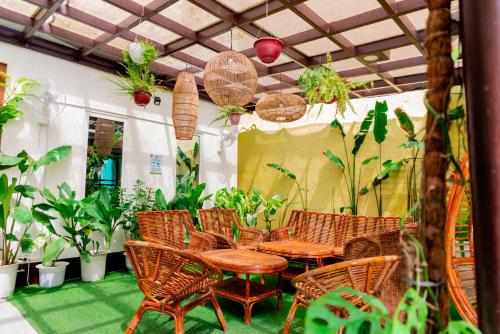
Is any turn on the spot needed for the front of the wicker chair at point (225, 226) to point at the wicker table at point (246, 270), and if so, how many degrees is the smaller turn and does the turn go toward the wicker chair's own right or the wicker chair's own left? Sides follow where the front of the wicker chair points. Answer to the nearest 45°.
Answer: approximately 45° to the wicker chair's own right

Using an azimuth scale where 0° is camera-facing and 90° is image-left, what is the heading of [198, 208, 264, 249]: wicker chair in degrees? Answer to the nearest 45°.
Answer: approximately 315°

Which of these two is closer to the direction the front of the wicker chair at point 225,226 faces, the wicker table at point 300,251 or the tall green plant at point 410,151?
the wicker table
